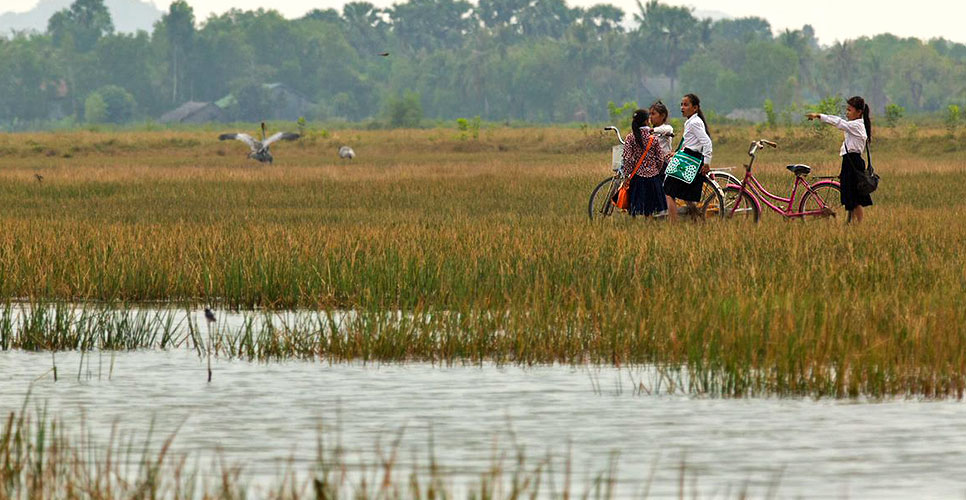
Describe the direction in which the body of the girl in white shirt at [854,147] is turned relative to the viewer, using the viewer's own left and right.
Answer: facing to the left of the viewer

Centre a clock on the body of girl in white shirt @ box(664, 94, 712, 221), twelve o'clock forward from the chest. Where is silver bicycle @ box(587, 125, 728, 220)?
The silver bicycle is roughly at 3 o'clock from the girl in white shirt.

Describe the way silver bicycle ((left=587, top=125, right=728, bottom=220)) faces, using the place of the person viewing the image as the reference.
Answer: facing to the left of the viewer

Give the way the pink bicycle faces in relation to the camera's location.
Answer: facing to the left of the viewer

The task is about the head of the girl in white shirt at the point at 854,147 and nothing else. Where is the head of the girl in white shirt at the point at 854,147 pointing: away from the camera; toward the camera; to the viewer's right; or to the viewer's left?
to the viewer's left
